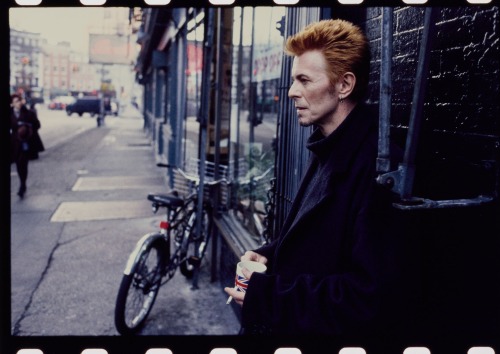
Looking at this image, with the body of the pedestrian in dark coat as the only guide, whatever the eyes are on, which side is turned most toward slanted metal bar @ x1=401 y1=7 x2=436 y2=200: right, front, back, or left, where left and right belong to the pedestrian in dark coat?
front

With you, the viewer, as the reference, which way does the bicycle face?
facing away from the viewer and to the right of the viewer

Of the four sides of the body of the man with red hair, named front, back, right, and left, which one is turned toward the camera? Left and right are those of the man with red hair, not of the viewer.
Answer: left

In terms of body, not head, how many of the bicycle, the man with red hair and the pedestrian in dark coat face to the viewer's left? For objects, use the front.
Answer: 1

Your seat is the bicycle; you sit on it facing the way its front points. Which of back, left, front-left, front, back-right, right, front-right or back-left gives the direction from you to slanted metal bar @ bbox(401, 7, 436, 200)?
back-right

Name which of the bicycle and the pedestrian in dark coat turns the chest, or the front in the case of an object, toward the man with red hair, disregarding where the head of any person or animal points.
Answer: the pedestrian in dark coat

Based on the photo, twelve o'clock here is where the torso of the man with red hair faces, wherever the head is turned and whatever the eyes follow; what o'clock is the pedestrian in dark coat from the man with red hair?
The pedestrian in dark coat is roughly at 2 o'clock from the man with red hair.

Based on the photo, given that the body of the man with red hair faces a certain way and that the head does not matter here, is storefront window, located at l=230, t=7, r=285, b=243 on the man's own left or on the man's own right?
on the man's own right

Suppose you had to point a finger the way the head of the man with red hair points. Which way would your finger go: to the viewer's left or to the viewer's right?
to the viewer's left

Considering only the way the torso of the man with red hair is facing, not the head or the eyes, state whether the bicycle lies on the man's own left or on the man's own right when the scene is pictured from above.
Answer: on the man's own right
